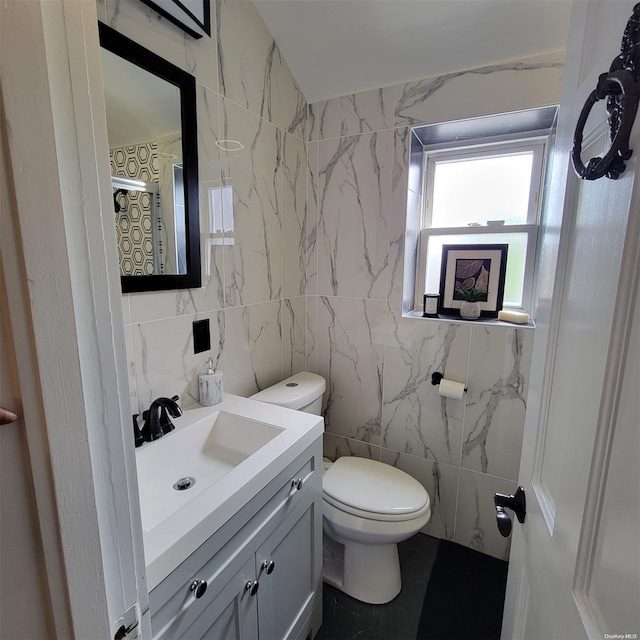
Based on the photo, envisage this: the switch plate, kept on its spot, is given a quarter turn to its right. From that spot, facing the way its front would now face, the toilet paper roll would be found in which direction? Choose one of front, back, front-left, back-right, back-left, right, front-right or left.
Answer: back-left

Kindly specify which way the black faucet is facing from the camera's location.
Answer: facing the viewer and to the right of the viewer

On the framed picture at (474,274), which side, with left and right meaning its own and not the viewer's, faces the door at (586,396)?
front

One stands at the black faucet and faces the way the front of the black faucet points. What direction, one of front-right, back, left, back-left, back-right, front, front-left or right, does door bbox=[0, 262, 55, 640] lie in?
front-right

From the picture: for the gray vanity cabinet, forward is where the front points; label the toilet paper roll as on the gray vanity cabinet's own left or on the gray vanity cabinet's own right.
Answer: on the gray vanity cabinet's own left

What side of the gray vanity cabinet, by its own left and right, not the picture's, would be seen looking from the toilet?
left

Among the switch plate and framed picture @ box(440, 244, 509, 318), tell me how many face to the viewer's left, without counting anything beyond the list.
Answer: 0

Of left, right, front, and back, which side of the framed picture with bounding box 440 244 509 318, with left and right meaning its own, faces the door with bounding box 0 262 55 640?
front

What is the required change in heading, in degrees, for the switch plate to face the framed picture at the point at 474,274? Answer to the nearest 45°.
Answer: approximately 45° to its left

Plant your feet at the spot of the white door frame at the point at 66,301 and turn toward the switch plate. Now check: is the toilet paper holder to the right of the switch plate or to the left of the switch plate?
right
